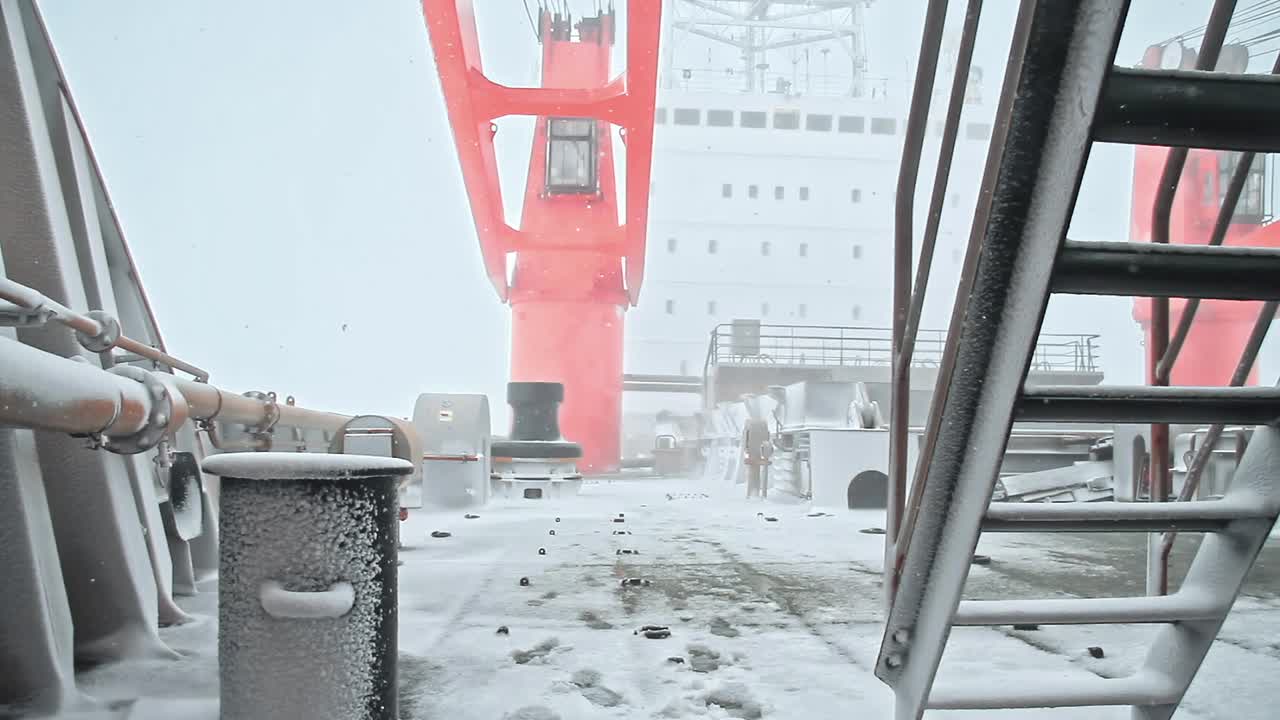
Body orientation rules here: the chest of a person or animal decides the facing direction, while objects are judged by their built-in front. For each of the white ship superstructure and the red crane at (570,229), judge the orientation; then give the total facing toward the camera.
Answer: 2

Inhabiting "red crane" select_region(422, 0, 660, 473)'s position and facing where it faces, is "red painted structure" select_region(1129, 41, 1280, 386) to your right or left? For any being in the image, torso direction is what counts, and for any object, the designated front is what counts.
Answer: on your left

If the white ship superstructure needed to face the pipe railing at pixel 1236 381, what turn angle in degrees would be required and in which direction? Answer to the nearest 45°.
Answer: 0° — it already faces it

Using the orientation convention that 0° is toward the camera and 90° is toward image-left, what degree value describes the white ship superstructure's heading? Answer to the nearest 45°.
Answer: approximately 0°

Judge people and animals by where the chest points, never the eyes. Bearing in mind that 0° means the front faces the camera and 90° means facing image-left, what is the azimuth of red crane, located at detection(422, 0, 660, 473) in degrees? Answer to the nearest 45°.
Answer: approximately 0°

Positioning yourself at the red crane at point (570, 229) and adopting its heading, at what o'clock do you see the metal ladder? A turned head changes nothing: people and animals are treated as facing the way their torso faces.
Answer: The metal ladder is roughly at 12 o'clock from the red crane.

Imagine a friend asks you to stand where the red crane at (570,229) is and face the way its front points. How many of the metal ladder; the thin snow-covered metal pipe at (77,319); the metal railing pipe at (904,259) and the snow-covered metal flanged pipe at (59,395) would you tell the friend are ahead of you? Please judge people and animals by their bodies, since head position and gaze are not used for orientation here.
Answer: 4

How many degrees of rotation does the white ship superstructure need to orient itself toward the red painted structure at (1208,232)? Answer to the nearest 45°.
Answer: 0° — it already faces it
